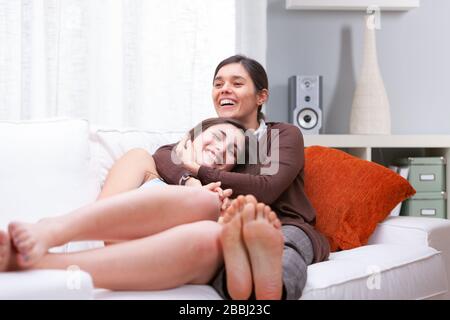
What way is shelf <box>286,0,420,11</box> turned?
toward the camera

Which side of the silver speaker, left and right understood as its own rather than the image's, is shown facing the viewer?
front

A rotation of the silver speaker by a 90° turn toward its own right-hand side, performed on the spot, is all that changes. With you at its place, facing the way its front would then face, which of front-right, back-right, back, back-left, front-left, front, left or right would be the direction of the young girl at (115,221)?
left

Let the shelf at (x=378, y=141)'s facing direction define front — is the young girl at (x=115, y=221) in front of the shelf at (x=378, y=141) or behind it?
in front

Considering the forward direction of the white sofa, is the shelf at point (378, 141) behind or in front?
behind

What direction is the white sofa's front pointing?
toward the camera

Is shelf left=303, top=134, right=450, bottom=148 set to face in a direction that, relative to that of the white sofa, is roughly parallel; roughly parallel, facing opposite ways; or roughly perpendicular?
roughly parallel

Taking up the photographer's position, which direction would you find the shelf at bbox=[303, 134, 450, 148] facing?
facing the viewer

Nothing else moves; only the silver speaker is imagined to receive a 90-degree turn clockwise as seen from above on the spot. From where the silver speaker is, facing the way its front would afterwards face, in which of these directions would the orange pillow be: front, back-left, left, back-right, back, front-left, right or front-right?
left

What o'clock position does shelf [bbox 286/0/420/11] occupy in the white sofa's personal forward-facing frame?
The shelf is roughly at 7 o'clock from the white sofa.

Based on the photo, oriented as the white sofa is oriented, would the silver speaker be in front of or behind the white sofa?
behind

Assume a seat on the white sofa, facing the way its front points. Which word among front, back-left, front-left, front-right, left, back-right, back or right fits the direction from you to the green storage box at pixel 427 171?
back-left
